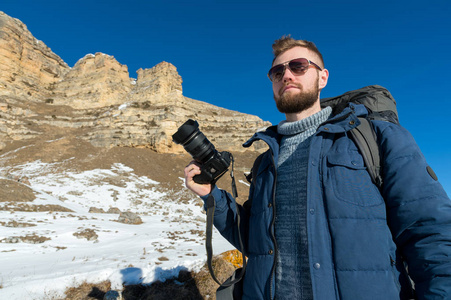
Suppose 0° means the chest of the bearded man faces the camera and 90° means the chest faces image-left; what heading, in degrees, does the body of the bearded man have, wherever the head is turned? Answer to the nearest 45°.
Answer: approximately 45°

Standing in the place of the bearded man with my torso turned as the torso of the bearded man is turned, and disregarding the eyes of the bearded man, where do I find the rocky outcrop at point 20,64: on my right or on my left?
on my right

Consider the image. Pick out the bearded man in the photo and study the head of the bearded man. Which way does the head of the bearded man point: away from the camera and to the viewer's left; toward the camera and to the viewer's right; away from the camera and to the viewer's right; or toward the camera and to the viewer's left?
toward the camera and to the viewer's left

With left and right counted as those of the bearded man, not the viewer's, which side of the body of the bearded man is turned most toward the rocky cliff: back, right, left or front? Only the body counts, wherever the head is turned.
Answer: right
